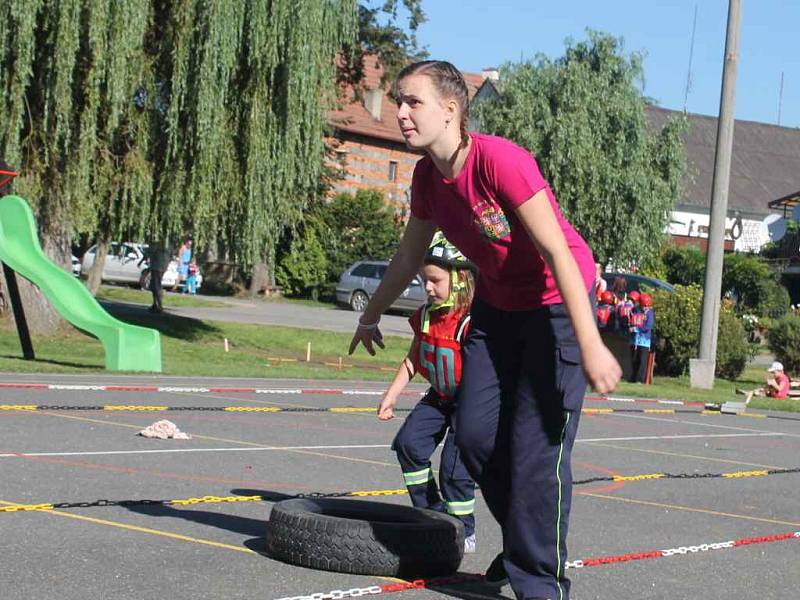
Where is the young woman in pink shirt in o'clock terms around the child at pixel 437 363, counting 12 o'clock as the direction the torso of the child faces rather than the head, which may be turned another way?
The young woman in pink shirt is roughly at 10 o'clock from the child.

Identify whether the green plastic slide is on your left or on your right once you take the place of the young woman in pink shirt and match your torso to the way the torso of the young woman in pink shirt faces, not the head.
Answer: on your right

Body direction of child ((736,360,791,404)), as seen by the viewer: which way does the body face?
to the viewer's left

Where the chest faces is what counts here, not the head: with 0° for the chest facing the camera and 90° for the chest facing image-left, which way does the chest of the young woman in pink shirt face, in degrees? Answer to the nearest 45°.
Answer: approximately 45°

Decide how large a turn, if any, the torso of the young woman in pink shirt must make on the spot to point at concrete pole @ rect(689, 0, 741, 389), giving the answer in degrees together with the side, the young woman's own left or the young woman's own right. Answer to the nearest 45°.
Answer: approximately 135° to the young woman's own right

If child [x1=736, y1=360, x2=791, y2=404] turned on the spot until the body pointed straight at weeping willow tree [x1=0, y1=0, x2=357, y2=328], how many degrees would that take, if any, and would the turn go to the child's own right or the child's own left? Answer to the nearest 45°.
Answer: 0° — they already face it
